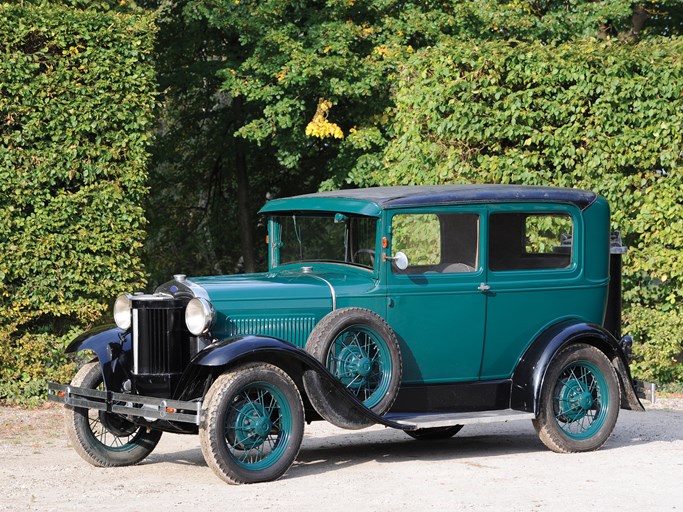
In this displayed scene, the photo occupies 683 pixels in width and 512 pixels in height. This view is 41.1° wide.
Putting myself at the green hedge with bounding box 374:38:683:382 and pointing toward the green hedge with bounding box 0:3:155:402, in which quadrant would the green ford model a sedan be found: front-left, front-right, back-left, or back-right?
front-left

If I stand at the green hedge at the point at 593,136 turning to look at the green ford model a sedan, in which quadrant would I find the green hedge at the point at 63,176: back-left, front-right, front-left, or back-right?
front-right

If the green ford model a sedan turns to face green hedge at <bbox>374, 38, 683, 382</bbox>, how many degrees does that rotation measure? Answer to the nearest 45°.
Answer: approximately 180°

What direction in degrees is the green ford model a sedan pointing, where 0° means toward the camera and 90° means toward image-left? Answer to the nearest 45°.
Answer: approximately 45°

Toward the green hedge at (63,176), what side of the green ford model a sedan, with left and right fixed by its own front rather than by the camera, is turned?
right
